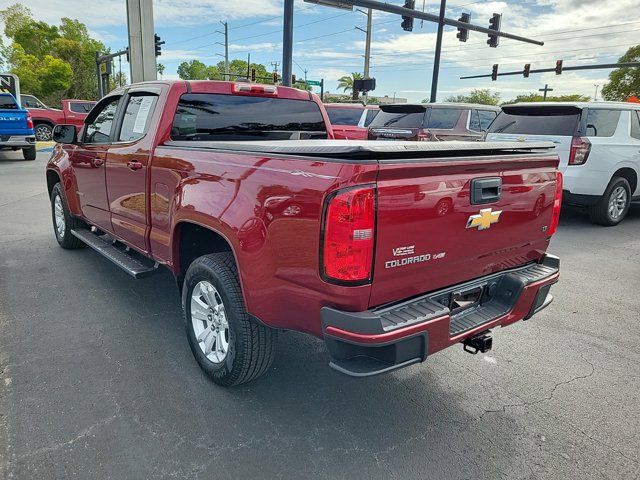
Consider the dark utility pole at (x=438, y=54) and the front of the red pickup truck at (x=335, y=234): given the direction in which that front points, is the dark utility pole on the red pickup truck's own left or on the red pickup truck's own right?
on the red pickup truck's own right

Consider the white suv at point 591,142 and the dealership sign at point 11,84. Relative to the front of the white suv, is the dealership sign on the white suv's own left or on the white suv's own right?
on the white suv's own left

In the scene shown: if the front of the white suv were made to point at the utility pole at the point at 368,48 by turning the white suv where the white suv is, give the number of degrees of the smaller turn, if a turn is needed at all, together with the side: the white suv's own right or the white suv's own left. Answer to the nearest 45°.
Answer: approximately 90° to the white suv's own left

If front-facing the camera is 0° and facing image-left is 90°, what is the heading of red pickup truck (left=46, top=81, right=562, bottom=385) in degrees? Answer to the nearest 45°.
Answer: approximately 135°

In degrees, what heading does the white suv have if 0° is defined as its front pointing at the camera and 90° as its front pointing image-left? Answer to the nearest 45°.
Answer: approximately 225°

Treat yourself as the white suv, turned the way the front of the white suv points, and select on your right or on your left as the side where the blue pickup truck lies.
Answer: on your left

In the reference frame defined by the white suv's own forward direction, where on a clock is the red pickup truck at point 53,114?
The red pickup truck is roughly at 8 o'clock from the white suv.

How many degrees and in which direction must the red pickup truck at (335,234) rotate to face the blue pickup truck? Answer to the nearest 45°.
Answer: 0° — it already faces it

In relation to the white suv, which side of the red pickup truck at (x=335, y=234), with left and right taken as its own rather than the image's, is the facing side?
right
